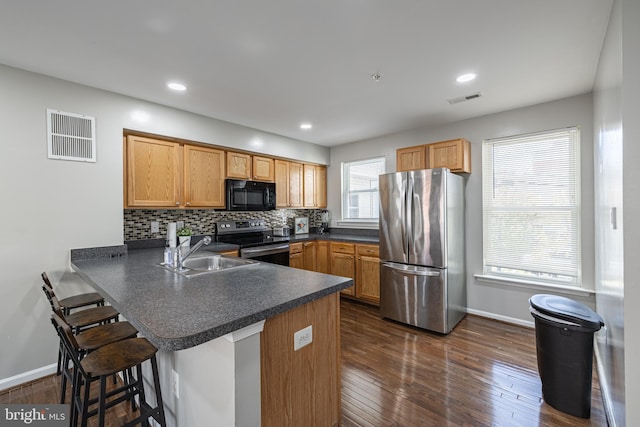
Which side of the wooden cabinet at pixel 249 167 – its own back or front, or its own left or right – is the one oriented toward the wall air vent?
right

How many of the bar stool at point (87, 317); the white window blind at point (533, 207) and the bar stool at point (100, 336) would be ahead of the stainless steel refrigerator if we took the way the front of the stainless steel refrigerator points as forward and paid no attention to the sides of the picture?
2
